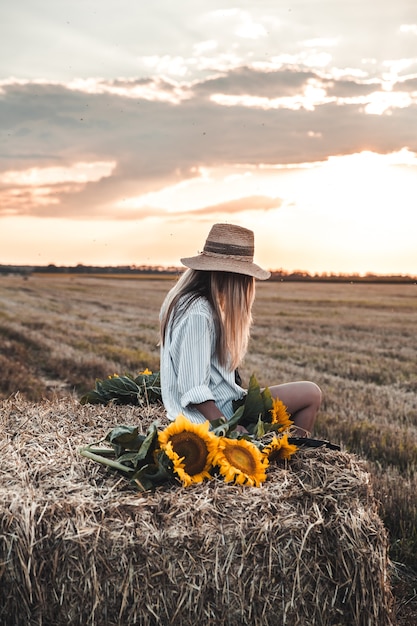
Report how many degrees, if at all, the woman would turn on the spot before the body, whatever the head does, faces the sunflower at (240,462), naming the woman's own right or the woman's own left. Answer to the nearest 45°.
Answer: approximately 90° to the woman's own right

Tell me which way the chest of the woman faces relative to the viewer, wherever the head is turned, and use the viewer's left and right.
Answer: facing to the right of the viewer
